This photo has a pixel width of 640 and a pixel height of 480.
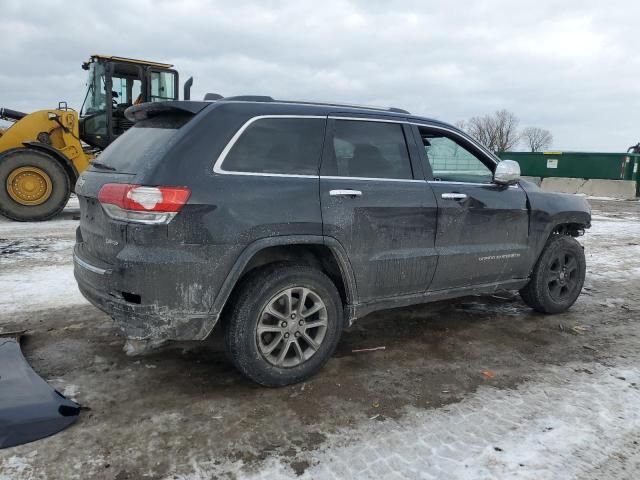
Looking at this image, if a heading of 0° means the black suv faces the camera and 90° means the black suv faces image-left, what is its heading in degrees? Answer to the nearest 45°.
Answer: approximately 225°

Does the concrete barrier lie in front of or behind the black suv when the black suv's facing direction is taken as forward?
in front

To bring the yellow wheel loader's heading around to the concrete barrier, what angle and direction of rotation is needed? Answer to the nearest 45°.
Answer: approximately 180°

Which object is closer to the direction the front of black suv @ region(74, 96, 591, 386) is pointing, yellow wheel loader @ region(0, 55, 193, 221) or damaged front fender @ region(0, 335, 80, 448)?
the yellow wheel loader

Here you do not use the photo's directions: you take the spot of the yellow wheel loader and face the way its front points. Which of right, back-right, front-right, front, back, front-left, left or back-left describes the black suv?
left

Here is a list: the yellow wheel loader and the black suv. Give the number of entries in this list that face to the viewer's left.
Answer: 1

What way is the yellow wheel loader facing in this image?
to the viewer's left

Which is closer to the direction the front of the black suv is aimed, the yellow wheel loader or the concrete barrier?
the concrete barrier

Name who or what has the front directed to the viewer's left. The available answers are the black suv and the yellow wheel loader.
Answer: the yellow wheel loader

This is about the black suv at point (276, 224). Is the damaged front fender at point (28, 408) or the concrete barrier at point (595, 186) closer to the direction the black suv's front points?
the concrete barrier

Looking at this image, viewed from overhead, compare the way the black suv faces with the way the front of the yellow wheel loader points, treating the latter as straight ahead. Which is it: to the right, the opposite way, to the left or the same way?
the opposite way

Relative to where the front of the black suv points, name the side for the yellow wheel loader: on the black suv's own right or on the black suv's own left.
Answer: on the black suv's own left
